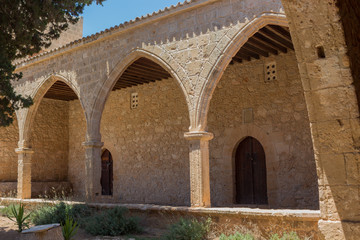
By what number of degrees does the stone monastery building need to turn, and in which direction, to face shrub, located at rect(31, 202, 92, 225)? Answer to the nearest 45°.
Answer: approximately 45° to its right

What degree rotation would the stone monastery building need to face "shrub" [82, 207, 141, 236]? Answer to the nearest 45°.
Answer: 0° — it already faces it

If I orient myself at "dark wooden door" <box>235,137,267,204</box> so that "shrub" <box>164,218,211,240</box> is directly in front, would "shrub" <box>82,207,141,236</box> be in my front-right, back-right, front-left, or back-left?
front-right

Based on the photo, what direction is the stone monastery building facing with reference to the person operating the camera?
facing the viewer and to the left of the viewer
